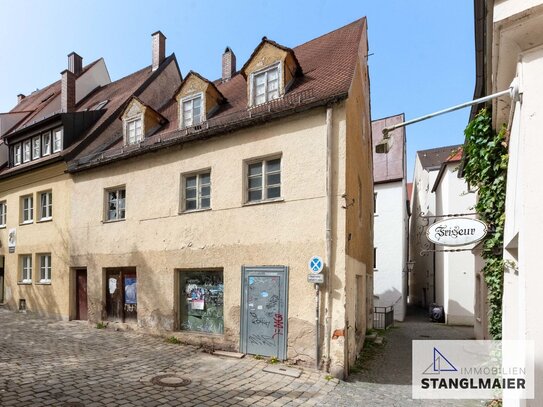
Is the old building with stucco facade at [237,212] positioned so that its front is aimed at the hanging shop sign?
no

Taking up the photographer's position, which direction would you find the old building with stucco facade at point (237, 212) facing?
facing the viewer and to the left of the viewer

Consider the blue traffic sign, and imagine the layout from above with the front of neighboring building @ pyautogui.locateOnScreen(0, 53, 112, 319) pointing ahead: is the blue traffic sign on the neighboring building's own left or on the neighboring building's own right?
on the neighboring building's own left

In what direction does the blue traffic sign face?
toward the camera

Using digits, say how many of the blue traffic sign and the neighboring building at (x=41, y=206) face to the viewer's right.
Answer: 0

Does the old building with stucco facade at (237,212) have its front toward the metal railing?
no

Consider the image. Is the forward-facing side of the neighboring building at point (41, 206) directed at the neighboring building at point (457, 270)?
no
